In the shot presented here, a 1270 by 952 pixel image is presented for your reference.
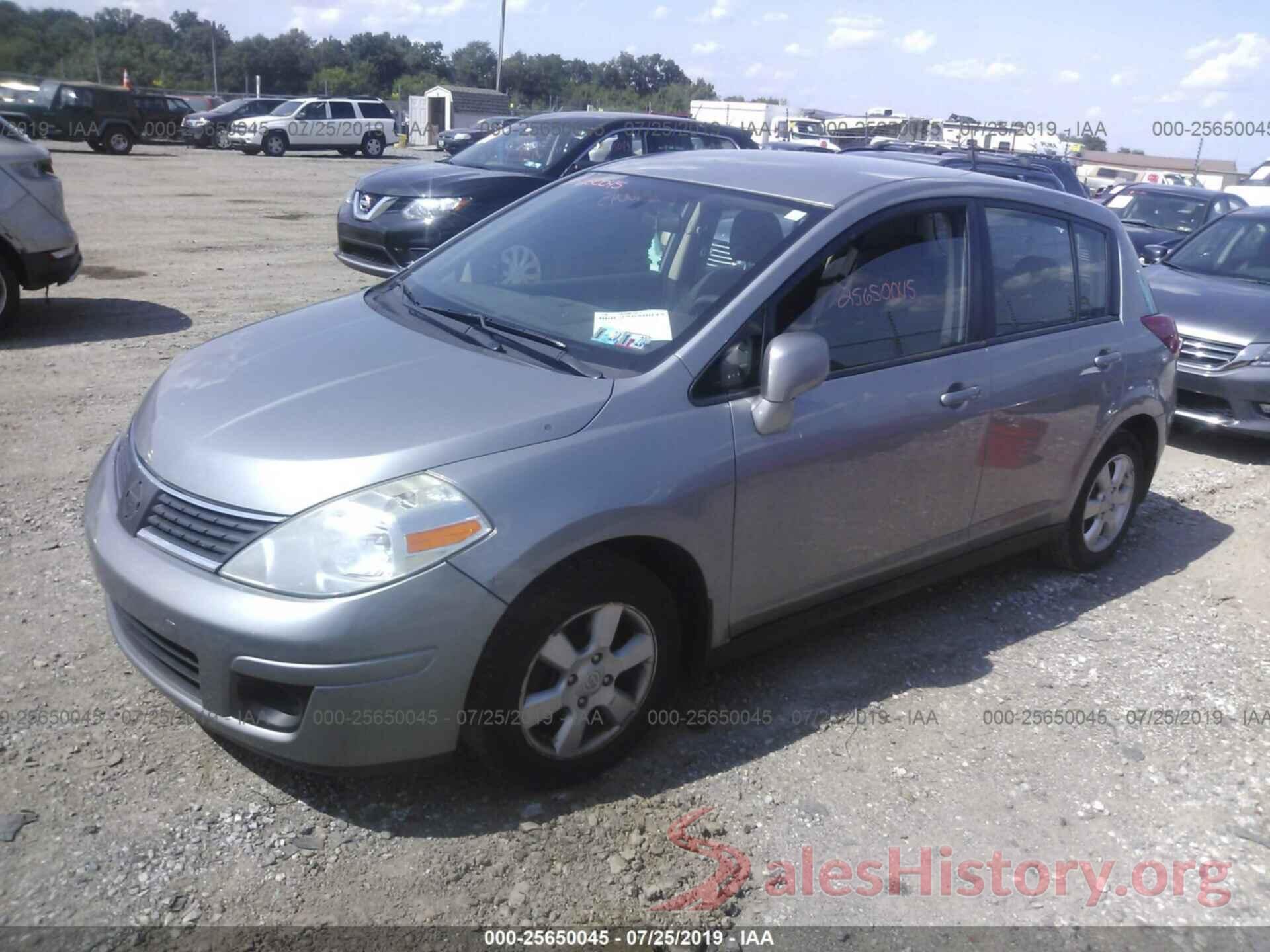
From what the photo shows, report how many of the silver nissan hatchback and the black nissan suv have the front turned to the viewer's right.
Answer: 0

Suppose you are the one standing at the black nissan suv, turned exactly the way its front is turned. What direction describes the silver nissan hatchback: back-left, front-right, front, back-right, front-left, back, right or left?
front-left

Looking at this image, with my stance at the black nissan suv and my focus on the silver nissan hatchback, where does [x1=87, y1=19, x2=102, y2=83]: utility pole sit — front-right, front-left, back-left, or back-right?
back-right

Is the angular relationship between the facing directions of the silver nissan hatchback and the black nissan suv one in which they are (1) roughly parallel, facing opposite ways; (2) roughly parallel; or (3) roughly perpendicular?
roughly parallel

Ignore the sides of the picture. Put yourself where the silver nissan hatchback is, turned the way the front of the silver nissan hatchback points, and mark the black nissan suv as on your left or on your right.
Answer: on your right

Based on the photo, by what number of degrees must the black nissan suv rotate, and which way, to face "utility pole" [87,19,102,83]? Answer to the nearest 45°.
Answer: approximately 90° to its right

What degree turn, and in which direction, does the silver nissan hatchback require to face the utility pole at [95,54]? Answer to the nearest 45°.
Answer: approximately 90° to its right

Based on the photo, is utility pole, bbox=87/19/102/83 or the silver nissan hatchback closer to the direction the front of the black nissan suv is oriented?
the silver nissan hatchback

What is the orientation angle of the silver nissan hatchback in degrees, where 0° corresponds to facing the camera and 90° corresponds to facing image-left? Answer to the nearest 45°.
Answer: approximately 45°
